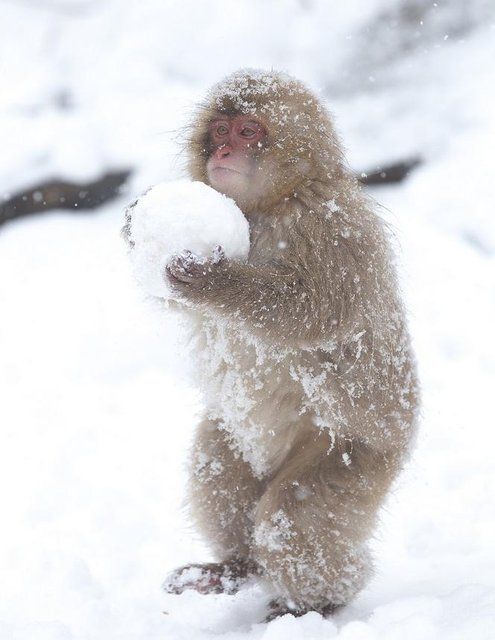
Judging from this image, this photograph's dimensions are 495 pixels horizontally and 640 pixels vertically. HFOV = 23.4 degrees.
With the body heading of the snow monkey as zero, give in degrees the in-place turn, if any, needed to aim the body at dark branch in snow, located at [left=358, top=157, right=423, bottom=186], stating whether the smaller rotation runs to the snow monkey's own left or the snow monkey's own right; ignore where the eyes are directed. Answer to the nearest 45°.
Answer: approximately 135° to the snow monkey's own right

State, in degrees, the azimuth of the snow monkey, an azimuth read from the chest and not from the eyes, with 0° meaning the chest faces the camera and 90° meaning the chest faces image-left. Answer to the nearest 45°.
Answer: approximately 45°
